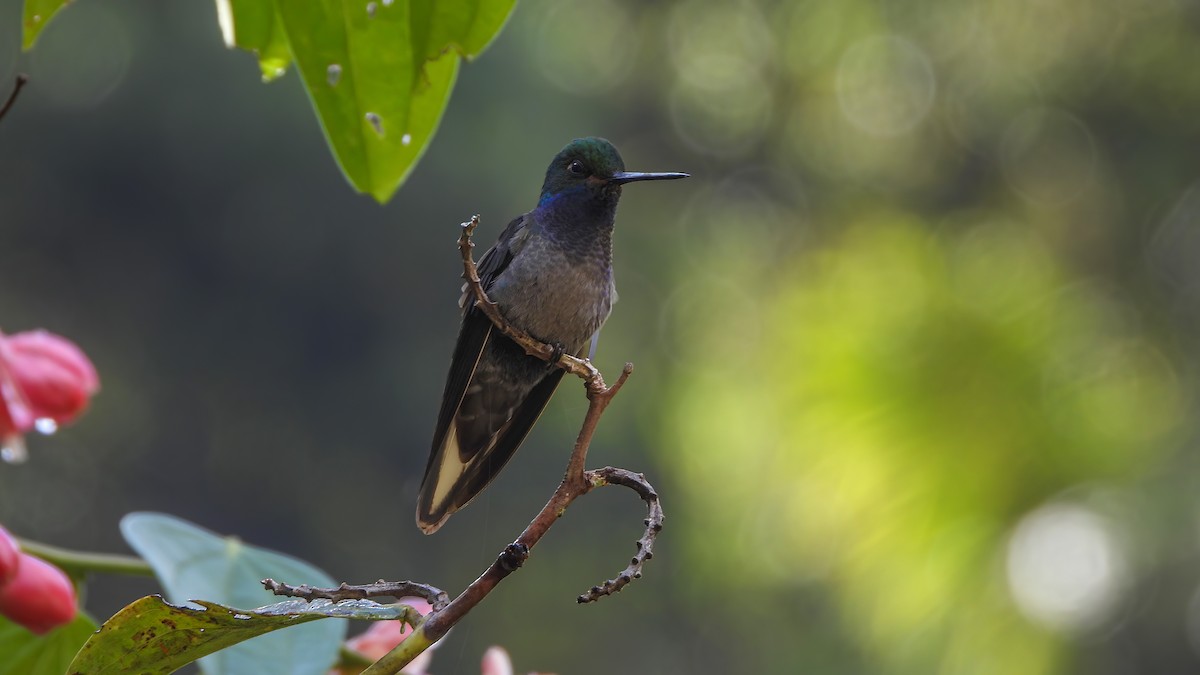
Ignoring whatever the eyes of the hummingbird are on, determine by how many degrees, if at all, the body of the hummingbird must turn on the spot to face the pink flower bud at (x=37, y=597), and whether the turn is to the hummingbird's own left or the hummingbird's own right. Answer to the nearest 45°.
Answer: approximately 90° to the hummingbird's own right

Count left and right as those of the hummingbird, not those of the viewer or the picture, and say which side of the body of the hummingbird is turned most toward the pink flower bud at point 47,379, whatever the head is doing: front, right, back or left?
right

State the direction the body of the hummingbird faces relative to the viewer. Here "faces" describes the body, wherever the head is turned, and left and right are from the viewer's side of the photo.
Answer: facing the viewer and to the right of the viewer

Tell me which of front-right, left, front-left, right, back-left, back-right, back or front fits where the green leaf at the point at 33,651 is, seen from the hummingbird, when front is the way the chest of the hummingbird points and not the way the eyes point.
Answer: right

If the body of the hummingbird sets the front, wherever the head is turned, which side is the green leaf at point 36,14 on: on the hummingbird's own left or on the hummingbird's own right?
on the hummingbird's own right
